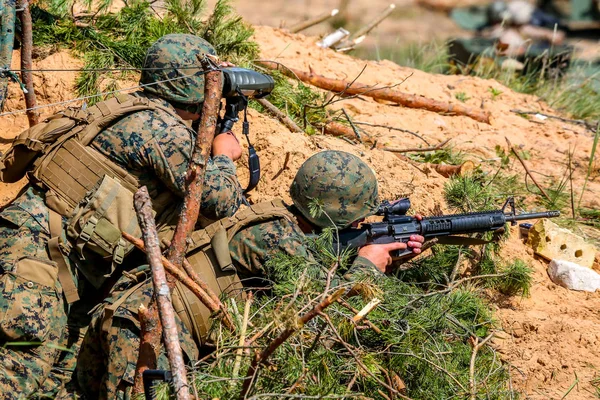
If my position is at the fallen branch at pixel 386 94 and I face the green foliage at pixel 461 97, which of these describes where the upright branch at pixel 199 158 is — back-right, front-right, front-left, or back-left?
back-right

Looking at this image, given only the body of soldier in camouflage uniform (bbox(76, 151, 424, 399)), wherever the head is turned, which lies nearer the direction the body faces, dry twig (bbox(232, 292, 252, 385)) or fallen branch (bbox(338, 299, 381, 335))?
the fallen branch

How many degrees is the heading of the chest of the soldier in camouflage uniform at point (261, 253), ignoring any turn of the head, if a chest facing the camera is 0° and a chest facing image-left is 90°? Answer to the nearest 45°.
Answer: approximately 270°

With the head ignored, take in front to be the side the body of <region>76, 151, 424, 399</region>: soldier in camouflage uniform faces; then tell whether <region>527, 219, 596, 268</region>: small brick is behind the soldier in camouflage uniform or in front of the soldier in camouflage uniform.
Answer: in front

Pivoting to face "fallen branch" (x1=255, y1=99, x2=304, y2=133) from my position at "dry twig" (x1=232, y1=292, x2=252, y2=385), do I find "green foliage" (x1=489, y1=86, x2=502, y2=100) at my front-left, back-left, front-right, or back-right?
front-right

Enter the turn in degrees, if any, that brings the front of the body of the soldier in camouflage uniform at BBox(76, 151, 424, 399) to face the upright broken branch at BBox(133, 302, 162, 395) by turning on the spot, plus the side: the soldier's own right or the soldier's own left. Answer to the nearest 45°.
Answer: approximately 135° to the soldier's own right

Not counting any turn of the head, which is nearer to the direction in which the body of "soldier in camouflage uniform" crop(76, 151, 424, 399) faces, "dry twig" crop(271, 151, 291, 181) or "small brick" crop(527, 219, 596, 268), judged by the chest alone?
the small brick

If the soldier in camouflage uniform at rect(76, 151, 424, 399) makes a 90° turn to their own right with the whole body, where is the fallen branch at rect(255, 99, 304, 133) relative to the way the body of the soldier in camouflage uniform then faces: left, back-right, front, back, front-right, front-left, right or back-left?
back

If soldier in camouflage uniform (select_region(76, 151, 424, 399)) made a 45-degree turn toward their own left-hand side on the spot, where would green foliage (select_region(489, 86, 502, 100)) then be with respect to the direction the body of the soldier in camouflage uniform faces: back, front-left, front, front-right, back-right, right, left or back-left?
front

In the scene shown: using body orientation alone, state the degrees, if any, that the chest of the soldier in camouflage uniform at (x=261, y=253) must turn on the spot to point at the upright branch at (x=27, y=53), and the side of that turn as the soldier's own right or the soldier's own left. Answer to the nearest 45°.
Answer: approximately 135° to the soldier's own left

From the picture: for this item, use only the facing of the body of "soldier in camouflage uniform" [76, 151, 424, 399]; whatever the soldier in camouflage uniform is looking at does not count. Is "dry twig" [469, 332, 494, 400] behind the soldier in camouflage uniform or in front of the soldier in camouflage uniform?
in front

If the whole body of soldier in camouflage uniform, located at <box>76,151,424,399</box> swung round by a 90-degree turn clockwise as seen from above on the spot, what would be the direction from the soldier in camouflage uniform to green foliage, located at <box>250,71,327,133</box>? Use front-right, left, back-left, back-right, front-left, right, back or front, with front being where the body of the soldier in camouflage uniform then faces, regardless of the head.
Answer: back

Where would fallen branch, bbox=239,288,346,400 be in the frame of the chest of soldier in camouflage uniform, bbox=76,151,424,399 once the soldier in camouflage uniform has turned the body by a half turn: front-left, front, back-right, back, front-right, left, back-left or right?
left

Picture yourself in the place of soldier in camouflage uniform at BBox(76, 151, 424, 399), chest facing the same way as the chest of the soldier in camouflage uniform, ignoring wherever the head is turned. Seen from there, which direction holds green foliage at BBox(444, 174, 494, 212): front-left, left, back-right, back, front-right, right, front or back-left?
front-left
